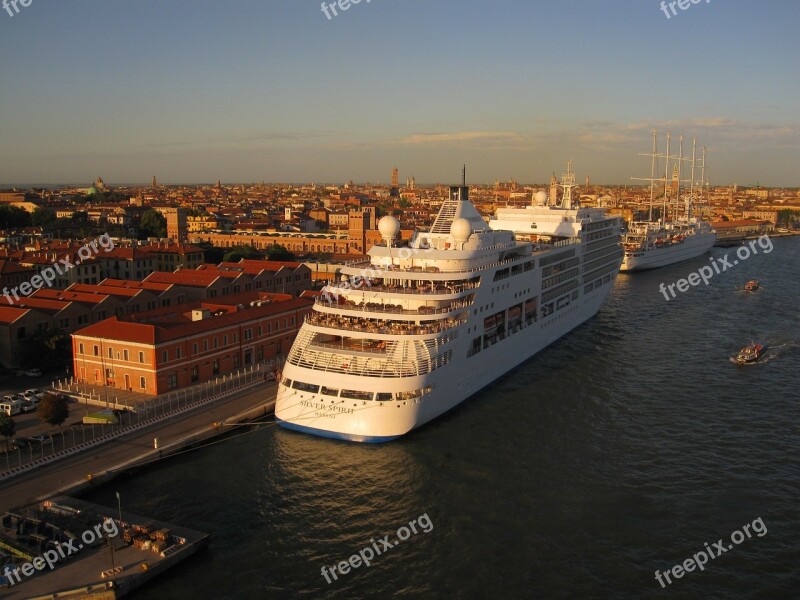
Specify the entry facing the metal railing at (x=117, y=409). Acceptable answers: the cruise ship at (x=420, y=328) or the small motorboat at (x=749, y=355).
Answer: the small motorboat

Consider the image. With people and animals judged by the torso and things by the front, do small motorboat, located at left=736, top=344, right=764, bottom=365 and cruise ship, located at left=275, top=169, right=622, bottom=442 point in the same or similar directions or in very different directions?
very different directions

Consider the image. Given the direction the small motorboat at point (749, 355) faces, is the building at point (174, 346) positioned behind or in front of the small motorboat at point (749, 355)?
in front

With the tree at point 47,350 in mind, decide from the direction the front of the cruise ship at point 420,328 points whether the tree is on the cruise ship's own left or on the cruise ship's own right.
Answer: on the cruise ship's own left

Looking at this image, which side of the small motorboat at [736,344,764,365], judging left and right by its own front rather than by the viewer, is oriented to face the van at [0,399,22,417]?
front

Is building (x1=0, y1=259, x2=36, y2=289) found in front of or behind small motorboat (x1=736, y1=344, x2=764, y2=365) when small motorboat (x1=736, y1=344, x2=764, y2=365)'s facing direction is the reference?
in front

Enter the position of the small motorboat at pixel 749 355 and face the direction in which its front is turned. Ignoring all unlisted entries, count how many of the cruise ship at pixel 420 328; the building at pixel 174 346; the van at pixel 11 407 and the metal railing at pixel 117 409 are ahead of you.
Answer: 4

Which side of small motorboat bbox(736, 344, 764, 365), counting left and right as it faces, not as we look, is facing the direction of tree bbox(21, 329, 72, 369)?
front

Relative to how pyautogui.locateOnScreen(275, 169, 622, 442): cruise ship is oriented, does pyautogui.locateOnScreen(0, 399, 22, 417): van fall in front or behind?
behind

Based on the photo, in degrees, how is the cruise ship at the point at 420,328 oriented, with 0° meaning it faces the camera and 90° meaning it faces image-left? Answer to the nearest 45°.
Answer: approximately 225°

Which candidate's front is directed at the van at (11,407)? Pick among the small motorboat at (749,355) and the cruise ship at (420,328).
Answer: the small motorboat
